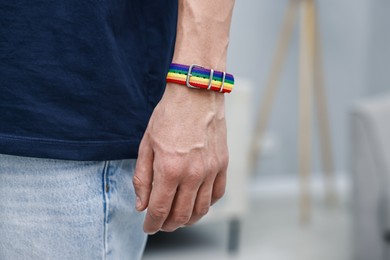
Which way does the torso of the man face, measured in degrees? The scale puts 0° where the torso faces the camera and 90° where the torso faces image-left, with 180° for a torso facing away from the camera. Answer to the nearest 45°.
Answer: approximately 45°

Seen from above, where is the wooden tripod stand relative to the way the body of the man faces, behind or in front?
behind
